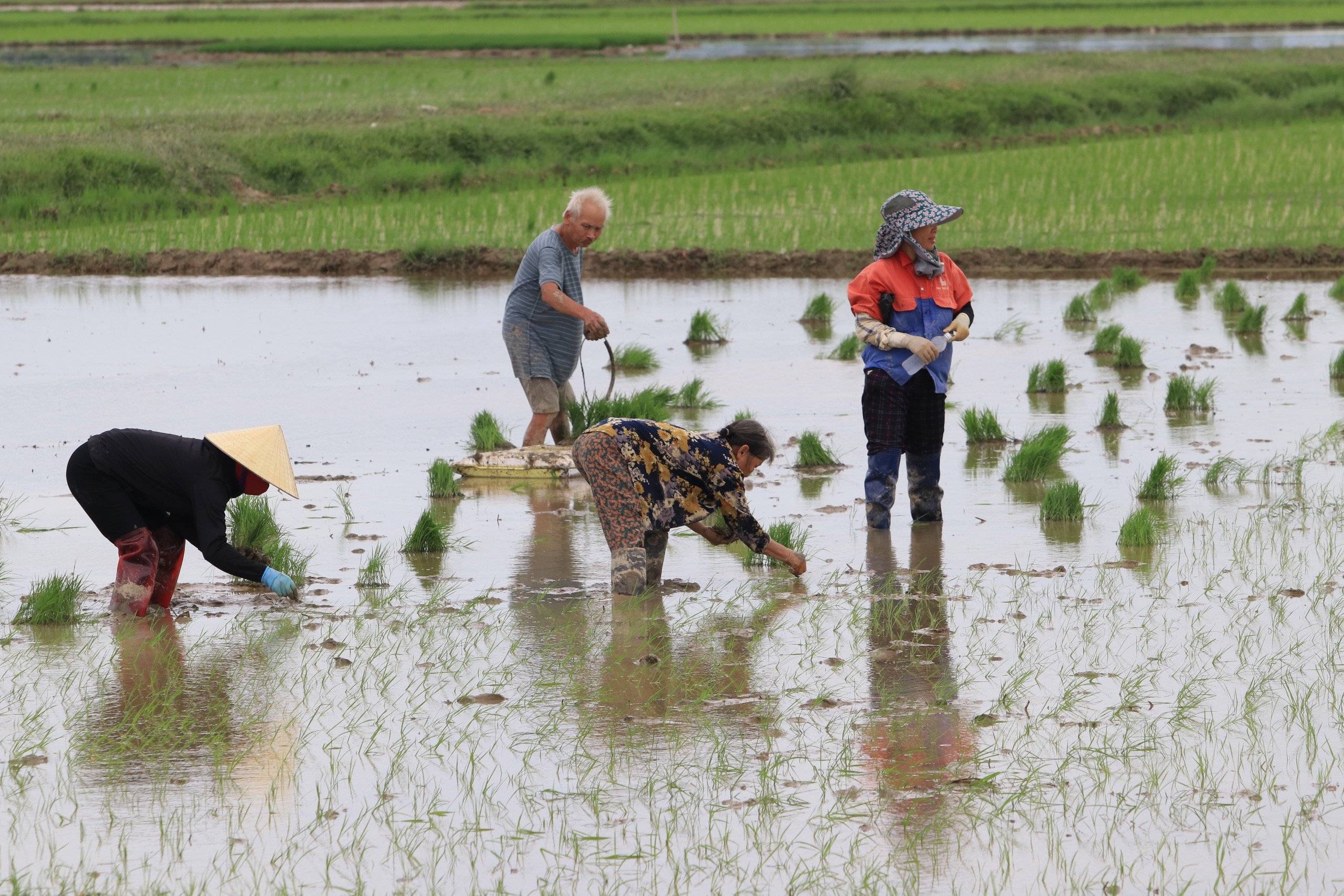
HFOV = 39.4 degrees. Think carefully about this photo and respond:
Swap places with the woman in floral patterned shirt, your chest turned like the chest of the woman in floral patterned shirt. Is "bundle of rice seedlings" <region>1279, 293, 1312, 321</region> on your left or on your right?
on your left

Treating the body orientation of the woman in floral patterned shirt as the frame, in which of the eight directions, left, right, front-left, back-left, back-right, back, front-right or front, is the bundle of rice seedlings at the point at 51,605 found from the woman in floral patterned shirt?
back

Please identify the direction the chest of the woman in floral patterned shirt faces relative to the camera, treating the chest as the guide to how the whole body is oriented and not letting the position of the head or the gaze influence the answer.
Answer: to the viewer's right

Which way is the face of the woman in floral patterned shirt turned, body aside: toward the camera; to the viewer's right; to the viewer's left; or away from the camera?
to the viewer's right

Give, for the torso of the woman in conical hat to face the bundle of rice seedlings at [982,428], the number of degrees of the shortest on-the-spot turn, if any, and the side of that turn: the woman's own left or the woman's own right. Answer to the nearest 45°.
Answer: approximately 45° to the woman's own left

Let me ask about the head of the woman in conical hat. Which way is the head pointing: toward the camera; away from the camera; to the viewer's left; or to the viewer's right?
to the viewer's right

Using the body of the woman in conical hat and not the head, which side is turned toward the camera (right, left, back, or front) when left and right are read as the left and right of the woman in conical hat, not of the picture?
right

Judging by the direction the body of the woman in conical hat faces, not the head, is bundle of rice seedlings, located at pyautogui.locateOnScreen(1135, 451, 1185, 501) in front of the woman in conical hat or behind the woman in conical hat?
in front

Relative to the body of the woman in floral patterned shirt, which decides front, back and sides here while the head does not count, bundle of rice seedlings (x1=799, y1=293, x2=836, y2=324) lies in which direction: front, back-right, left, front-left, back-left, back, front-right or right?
left

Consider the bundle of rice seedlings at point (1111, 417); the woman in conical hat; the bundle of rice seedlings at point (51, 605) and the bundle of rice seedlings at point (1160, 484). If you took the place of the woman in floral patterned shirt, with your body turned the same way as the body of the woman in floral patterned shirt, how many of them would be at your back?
2

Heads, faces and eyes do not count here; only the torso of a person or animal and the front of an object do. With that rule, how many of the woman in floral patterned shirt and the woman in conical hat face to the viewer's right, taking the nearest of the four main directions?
2
